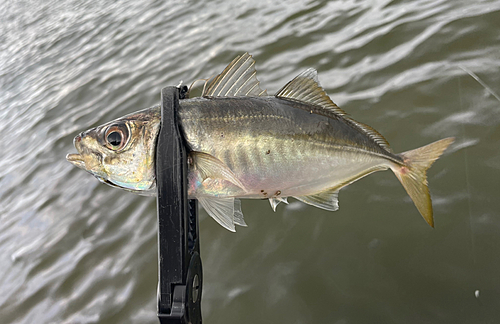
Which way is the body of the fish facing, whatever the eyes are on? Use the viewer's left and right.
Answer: facing to the left of the viewer

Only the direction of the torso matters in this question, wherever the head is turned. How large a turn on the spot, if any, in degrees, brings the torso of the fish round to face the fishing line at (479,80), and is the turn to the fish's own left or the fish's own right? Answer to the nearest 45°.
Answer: approximately 135° to the fish's own right
